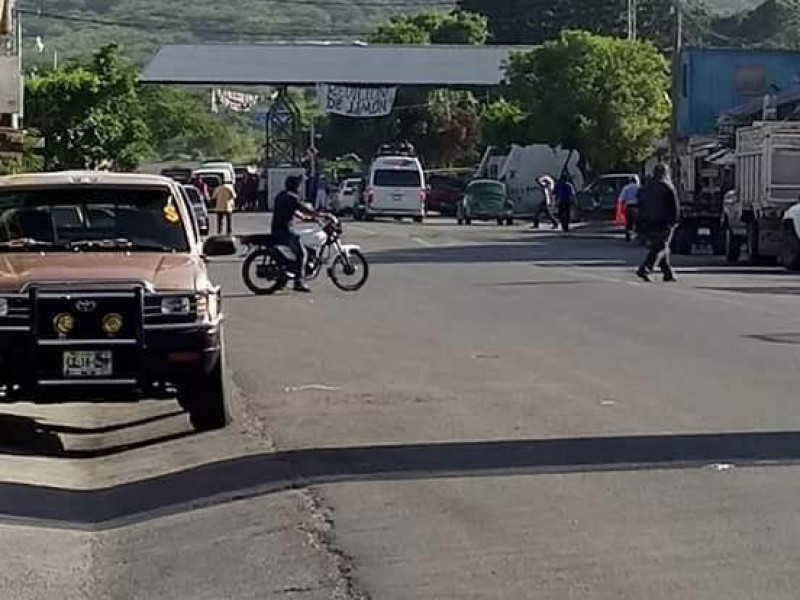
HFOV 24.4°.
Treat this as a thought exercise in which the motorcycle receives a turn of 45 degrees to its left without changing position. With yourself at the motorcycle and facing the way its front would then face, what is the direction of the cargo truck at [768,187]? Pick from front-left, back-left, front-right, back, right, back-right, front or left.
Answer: front

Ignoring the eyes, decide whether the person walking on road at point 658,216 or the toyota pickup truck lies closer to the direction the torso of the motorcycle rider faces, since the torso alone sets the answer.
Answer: the person walking on road

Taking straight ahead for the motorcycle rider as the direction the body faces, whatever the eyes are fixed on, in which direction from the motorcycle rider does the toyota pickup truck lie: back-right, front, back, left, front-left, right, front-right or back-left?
right

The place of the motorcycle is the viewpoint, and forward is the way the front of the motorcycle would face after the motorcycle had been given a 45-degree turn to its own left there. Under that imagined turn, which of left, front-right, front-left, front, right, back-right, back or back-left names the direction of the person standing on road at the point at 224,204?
front-left

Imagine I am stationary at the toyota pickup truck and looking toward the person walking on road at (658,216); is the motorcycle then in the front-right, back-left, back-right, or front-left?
front-left

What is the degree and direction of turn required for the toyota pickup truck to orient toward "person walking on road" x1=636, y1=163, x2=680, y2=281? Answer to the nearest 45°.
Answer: approximately 135° to its left

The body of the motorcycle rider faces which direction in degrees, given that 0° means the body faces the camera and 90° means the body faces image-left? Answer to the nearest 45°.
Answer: approximately 270°

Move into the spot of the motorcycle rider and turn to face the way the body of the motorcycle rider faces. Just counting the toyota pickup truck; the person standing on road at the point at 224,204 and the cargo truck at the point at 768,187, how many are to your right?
1

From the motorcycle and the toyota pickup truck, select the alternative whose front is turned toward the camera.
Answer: the toyota pickup truck

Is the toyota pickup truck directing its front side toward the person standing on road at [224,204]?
no

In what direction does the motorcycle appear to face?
to the viewer's right

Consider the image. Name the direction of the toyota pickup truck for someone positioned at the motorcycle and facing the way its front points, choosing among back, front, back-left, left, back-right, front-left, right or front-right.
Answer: right

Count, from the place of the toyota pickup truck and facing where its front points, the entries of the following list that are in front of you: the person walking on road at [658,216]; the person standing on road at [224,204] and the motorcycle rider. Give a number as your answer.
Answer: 0

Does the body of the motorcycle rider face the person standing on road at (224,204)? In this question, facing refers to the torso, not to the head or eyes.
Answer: no

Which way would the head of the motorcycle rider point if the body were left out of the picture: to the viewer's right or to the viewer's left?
to the viewer's right

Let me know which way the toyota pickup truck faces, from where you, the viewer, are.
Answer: facing the viewer

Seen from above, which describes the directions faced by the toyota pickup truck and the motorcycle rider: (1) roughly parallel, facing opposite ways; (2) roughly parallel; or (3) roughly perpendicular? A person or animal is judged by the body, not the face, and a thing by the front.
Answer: roughly perpendicular

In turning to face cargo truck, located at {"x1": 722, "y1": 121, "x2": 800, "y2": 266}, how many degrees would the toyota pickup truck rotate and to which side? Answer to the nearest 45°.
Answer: approximately 135° to its left

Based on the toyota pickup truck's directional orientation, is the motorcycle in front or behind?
behind

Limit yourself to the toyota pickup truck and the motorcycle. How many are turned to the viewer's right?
1
